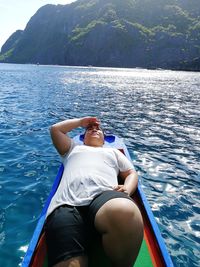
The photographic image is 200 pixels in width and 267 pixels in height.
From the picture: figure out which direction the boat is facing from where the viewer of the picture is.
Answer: facing away from the viewer
